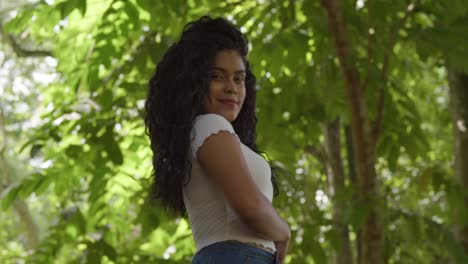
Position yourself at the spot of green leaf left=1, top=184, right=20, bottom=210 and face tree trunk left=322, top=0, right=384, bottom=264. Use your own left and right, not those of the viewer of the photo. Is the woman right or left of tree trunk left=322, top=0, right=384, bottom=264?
right

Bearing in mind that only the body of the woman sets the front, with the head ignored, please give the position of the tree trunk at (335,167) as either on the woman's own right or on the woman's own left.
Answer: on the woman's own left

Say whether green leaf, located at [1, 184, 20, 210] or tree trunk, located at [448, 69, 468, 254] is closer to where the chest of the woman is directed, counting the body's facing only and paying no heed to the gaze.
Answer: the tree trunk

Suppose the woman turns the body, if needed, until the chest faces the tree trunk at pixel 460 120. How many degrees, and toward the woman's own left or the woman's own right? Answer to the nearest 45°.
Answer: approximately 45° to the woman's own left

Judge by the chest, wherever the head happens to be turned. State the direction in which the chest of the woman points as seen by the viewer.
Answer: to the viewer's right

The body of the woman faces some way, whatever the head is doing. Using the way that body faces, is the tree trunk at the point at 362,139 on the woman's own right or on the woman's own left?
on the woman's own left
